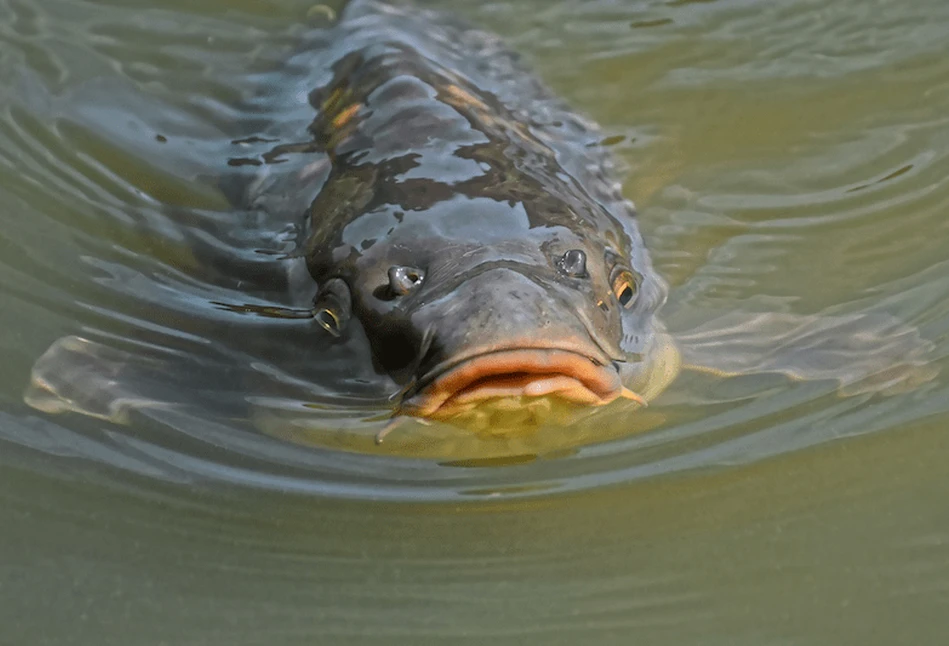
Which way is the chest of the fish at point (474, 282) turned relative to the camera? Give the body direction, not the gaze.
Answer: toward the camera
